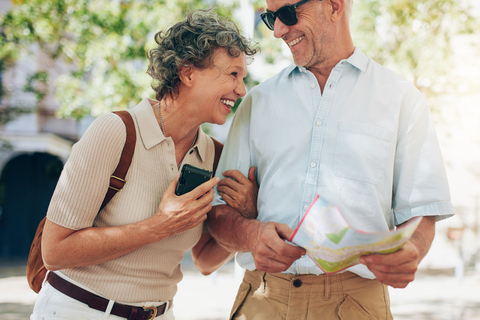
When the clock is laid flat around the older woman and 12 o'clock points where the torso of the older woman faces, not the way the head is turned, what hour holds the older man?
The older man is roughly at 11 o'clock from the older woman.

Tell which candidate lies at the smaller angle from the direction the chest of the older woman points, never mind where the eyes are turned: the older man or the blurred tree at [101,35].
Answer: the older man

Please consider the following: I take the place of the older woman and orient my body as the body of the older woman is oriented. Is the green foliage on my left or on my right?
on my left

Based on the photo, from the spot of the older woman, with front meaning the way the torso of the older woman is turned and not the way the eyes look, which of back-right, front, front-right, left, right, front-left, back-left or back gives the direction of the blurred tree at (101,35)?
back-left

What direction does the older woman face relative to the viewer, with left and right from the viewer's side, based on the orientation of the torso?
facing the viewer and to the right of the viewer

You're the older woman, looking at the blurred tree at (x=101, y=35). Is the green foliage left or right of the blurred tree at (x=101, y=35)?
right

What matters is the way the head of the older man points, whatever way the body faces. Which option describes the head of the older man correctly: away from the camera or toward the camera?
toward the camera
